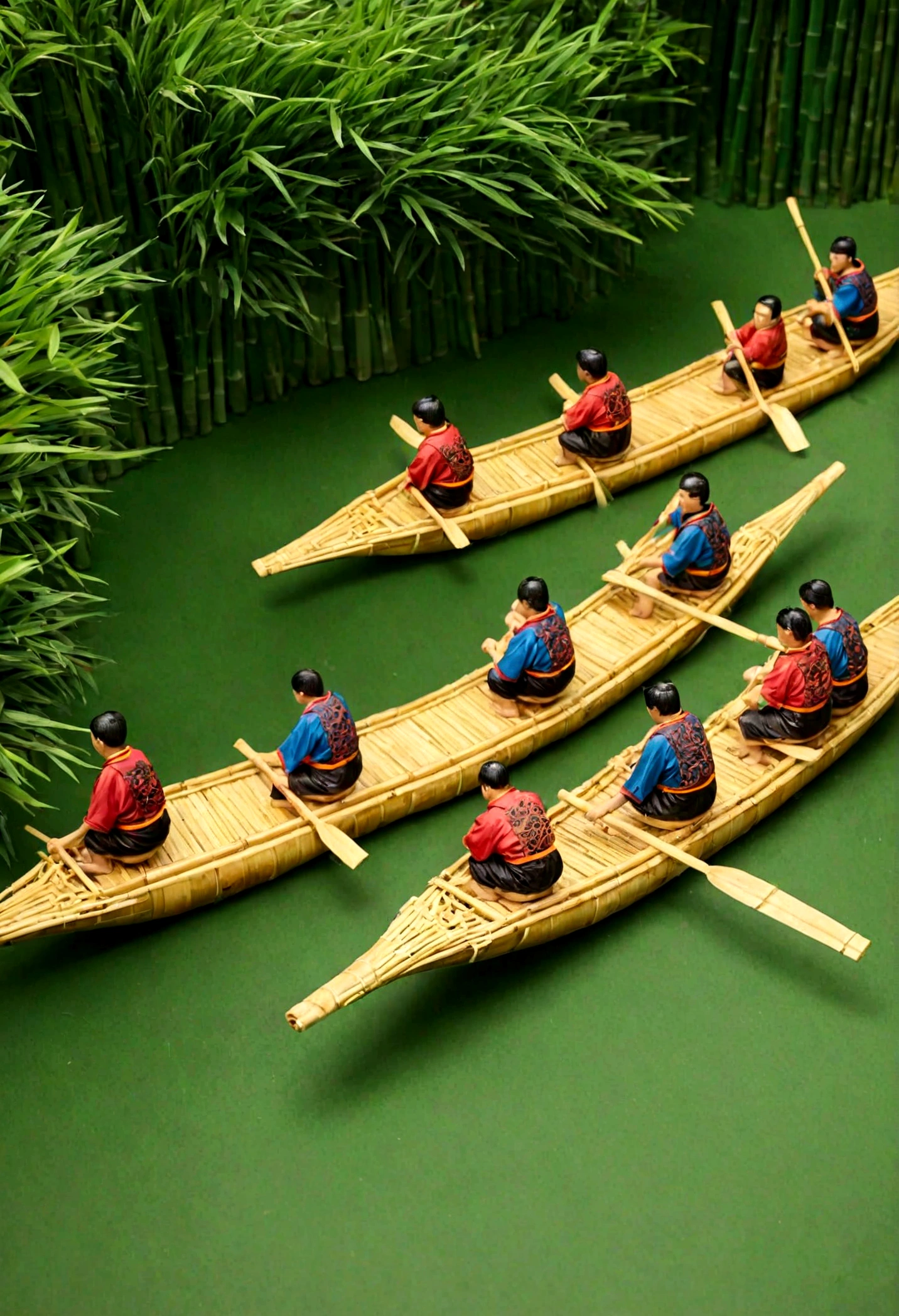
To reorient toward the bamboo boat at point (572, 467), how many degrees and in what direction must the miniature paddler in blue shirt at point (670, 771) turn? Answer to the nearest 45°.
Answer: approximately 45° to its right

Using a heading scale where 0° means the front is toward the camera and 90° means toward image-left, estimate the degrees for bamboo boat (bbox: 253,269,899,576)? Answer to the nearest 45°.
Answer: approximately 45°

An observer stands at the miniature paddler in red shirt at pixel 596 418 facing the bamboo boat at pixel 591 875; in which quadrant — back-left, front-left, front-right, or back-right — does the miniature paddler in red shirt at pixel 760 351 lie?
back-left

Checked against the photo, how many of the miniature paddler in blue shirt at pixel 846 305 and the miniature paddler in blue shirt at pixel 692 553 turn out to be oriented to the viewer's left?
2

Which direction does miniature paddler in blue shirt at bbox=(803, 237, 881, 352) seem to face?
to the viewer's left

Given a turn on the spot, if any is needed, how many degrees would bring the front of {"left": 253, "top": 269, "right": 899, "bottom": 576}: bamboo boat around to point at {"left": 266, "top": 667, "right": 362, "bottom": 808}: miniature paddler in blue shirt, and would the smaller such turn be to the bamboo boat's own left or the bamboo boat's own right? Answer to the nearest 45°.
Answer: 0° — it already faces it

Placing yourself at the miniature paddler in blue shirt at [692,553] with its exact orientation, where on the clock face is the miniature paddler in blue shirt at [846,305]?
the miniature paddler in blue shirt at [846,305] is roughly at 4 o'clock from the miniature paddler in blue shirt at [692,553].

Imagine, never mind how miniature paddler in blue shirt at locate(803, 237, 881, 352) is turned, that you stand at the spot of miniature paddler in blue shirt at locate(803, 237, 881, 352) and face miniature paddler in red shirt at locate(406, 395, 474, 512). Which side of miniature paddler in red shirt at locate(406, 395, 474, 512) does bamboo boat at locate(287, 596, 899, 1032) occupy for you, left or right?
left

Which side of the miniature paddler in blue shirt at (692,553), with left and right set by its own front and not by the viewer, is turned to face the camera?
left

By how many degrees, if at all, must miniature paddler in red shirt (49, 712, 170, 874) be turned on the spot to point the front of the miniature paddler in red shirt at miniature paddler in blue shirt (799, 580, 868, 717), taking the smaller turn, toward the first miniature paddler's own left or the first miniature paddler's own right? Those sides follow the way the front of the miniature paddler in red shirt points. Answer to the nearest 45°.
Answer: approximately 135° to the first miniature paddler's own right

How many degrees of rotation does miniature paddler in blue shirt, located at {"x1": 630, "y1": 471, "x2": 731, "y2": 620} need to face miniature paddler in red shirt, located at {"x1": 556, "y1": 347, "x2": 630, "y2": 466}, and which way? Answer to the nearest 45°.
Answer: approximately 45° to its right
